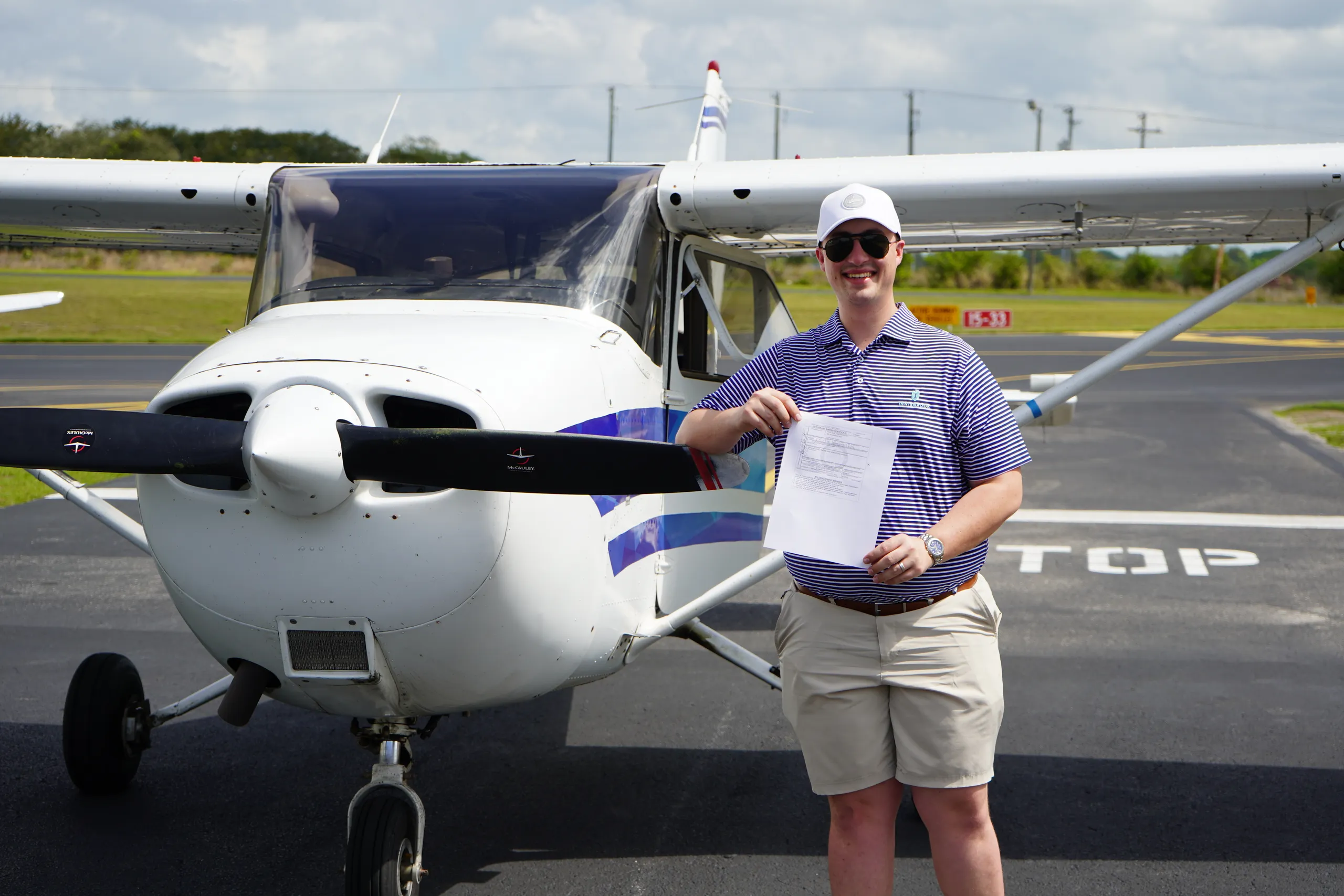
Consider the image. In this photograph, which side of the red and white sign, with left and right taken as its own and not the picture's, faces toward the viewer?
front

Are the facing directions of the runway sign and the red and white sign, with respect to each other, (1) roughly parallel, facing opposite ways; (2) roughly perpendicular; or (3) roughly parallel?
roughly parallel

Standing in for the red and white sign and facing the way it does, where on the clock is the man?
The man is roughly at 12 o'clock from the red and white sign.

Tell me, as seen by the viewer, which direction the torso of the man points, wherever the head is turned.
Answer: toward the camera

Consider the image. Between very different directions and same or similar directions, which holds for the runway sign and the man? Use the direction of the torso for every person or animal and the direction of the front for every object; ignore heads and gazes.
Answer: same or similar directions

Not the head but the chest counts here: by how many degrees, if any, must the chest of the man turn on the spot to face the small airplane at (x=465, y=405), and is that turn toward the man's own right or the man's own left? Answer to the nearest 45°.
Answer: approximately 135° to the man's own right

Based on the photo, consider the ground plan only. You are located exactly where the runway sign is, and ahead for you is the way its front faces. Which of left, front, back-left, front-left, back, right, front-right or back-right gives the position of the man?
front

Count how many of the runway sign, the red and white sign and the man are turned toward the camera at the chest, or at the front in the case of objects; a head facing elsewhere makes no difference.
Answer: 3

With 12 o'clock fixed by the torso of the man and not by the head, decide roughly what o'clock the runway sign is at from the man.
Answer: The runway sign is roughly at 6 o'clock from the man.

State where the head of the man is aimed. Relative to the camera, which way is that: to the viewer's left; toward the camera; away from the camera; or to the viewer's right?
toward the camera

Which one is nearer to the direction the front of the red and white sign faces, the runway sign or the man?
the man

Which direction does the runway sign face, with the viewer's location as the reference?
facing the viewer
